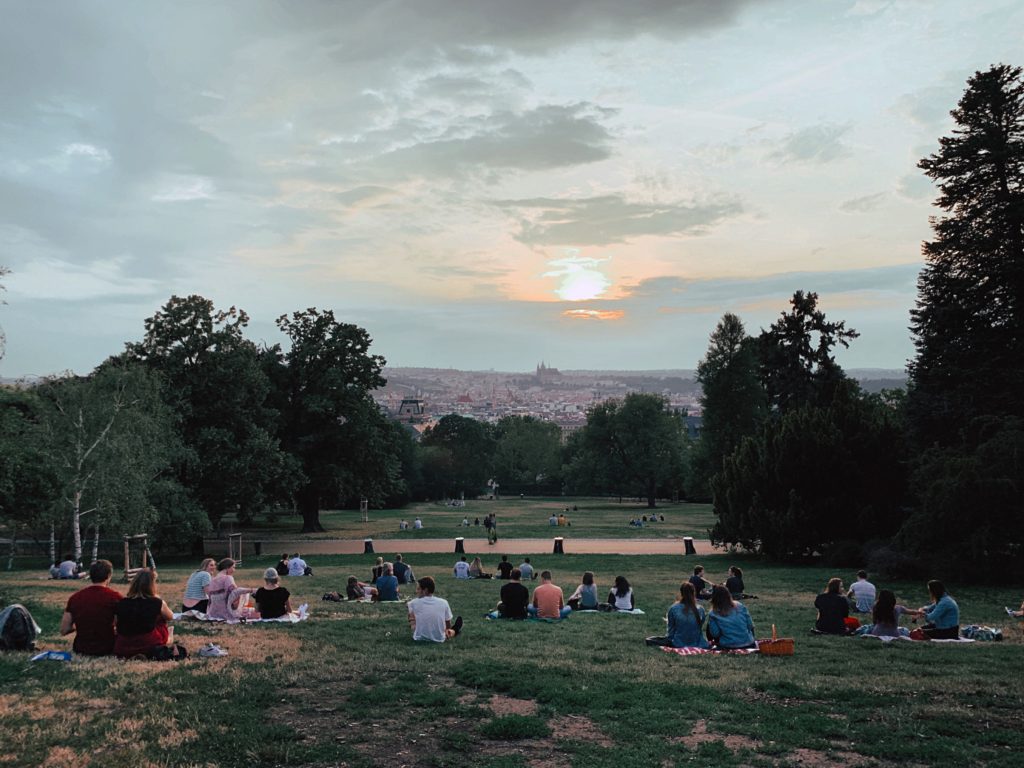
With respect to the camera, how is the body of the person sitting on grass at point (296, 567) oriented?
away from the camera

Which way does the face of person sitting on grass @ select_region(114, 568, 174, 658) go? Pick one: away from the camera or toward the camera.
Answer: away from the camera

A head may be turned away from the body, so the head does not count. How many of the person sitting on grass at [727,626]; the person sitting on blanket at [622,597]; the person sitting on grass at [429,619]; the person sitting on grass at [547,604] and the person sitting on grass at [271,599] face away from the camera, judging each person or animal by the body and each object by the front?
5

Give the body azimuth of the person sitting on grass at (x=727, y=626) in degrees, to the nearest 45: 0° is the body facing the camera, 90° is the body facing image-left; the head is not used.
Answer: approximately 180°

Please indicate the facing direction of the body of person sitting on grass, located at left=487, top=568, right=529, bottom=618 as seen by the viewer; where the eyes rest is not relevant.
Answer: away from the camera

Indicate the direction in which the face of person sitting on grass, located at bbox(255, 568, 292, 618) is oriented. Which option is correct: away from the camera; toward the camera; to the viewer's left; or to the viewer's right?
away from the camera

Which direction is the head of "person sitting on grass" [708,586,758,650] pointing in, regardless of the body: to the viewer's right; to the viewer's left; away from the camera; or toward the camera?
away from the camera

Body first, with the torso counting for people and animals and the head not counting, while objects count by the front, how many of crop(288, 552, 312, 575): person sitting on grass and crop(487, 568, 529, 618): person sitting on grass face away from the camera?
2

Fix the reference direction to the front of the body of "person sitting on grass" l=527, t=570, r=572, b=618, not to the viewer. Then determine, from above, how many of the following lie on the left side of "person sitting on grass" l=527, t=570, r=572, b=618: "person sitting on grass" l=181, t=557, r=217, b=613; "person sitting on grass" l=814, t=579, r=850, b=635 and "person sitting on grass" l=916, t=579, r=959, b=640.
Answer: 1

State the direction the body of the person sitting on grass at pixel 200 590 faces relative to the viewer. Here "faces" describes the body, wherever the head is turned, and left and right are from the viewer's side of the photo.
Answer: facing away from the viewer and to the right of the viewer

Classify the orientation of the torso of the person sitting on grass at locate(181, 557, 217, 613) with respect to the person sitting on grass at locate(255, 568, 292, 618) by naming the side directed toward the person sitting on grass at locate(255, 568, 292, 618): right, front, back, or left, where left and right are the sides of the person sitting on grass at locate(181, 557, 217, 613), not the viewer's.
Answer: right

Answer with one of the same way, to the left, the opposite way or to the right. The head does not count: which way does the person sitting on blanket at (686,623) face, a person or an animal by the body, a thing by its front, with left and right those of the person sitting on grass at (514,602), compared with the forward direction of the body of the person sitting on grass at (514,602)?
the same way

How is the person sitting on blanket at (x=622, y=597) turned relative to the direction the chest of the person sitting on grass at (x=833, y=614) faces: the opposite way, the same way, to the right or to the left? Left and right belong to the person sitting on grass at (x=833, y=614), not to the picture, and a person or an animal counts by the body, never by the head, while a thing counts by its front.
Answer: the same way

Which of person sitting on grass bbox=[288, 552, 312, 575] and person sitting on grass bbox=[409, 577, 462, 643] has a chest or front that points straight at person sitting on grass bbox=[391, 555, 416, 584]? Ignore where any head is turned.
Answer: person sitting on grass bbox=[409, 577, 462, 643]

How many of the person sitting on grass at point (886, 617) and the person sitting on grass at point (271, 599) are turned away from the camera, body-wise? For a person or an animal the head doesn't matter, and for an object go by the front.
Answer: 2

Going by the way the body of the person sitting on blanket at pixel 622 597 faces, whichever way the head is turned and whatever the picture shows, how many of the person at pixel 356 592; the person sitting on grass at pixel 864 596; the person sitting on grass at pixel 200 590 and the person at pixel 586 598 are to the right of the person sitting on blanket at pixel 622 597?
1

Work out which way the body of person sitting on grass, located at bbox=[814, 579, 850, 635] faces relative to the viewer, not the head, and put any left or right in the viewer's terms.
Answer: facing away from the viewer

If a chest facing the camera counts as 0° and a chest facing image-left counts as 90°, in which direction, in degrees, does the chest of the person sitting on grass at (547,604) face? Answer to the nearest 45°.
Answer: approximately 180°

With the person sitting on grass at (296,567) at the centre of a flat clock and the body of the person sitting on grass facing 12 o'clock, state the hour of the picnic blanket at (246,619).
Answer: The picnic blanket is roughly at 6 o'clock from the person sitting on grass.

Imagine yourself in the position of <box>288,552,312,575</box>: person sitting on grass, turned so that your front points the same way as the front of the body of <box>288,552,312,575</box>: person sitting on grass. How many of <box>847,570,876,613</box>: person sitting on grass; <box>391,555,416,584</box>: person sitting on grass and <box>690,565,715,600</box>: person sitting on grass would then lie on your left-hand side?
0
